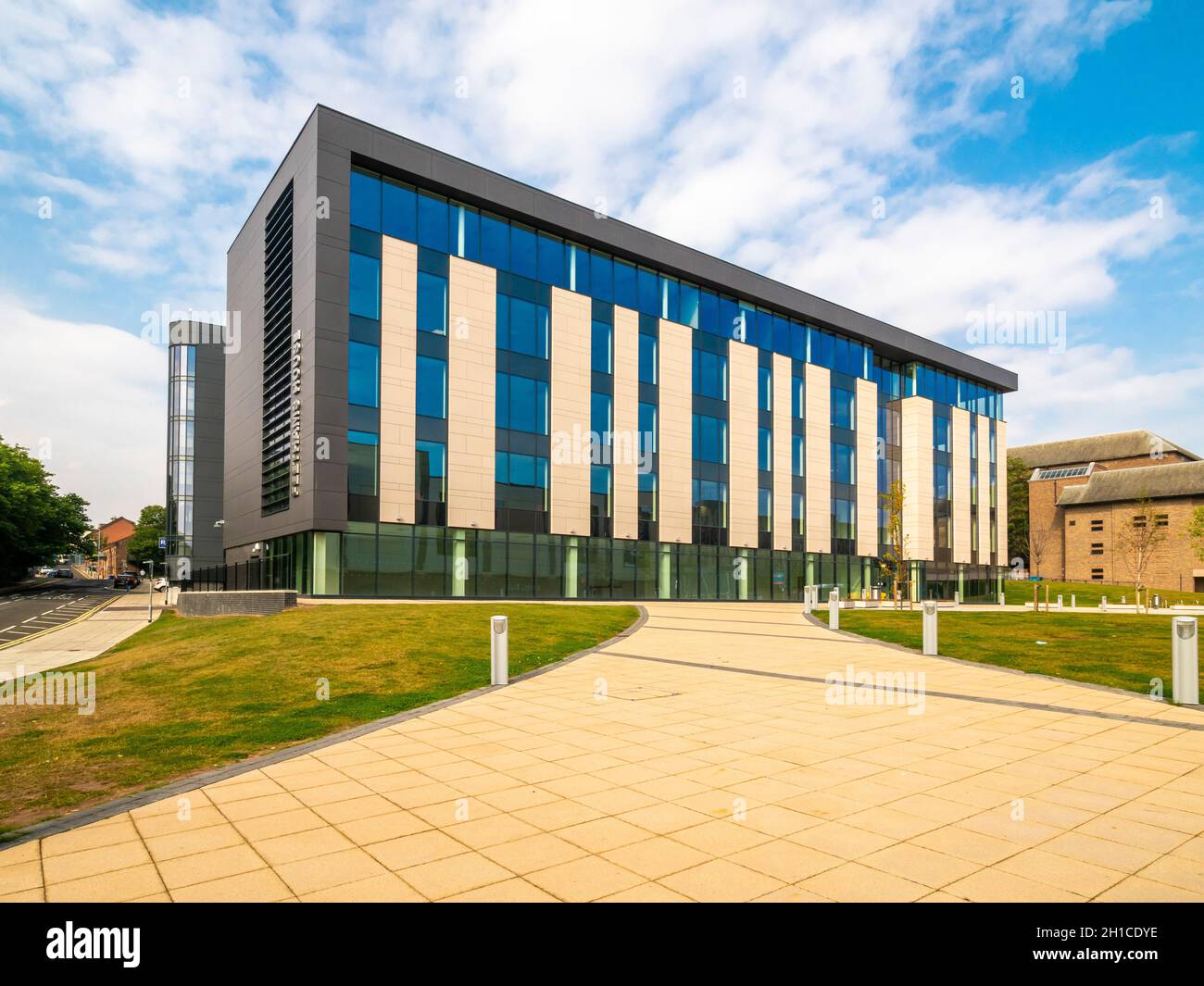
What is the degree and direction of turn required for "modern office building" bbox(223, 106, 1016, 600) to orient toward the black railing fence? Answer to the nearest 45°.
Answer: approximately 135° to its right

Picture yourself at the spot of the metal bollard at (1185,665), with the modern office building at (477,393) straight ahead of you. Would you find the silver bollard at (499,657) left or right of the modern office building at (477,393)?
left

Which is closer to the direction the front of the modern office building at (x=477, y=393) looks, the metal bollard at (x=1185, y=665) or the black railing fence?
the metal bollard

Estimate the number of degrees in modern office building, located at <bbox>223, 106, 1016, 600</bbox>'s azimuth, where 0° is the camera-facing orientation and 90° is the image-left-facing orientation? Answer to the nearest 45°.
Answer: approximately 315°

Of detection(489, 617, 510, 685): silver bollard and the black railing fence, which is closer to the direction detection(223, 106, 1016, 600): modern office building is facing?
the silver bollard

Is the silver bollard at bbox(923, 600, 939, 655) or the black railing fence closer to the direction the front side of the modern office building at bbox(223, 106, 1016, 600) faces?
the silver bollard

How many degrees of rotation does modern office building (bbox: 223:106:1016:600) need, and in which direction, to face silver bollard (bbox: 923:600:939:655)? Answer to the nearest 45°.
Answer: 0° — it already faces it

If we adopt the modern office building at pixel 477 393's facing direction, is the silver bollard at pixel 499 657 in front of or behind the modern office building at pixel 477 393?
in front
